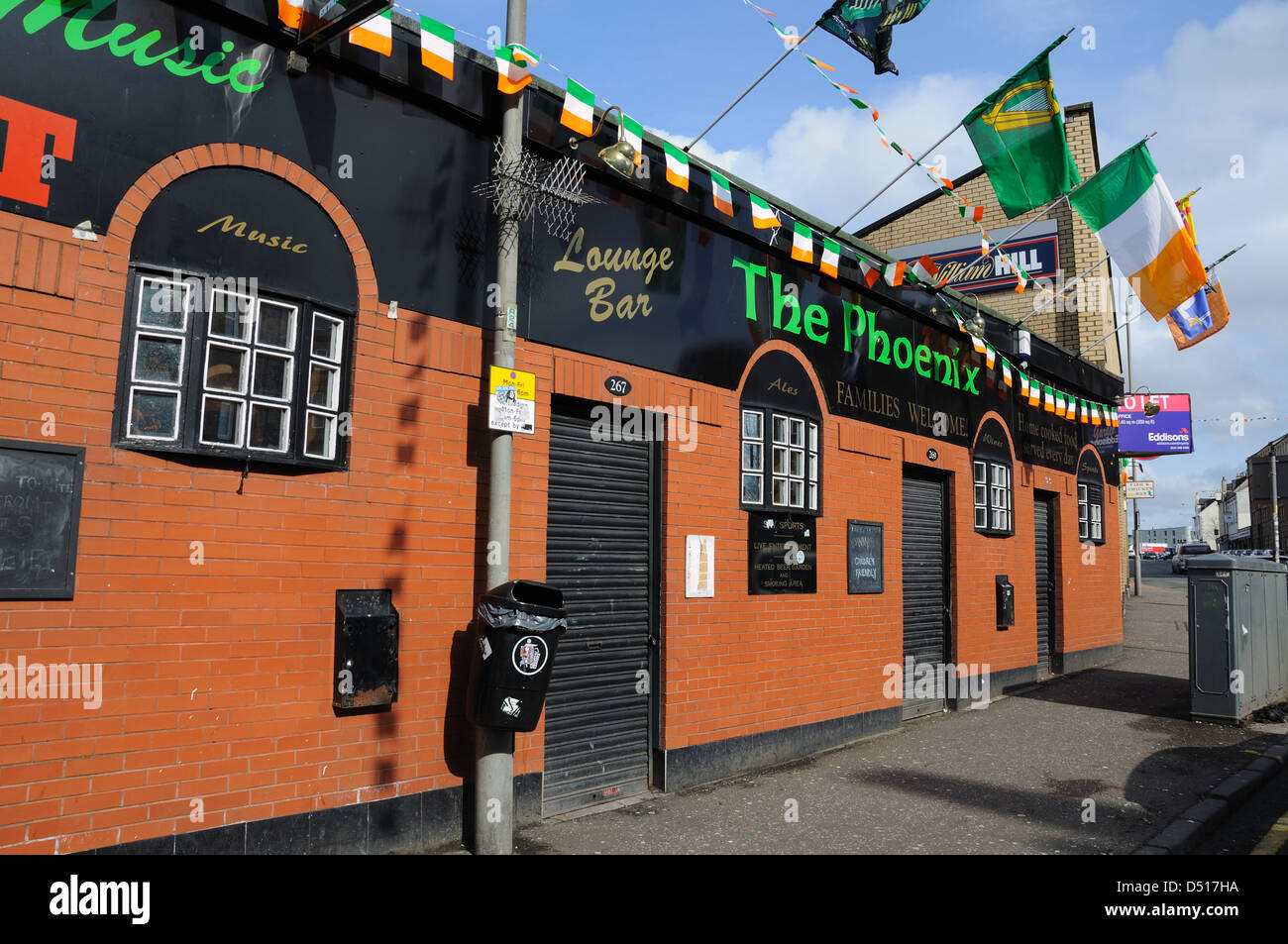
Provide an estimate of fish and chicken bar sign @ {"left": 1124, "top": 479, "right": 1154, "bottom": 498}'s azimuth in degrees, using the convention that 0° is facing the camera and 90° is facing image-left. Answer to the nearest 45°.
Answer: approximately 0°

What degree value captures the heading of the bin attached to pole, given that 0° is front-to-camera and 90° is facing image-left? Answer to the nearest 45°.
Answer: approximately 315°

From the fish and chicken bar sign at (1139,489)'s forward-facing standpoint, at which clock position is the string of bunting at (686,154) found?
The string of bunting is roughly at 12 o'clock from the fish and chicken bar sign.

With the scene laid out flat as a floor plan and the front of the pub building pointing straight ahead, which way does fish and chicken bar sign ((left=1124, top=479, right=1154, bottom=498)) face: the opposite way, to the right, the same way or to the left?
to the right

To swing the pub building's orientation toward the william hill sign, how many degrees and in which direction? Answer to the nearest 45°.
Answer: approximately 90° to its left

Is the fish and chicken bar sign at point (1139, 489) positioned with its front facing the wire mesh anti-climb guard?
yes
